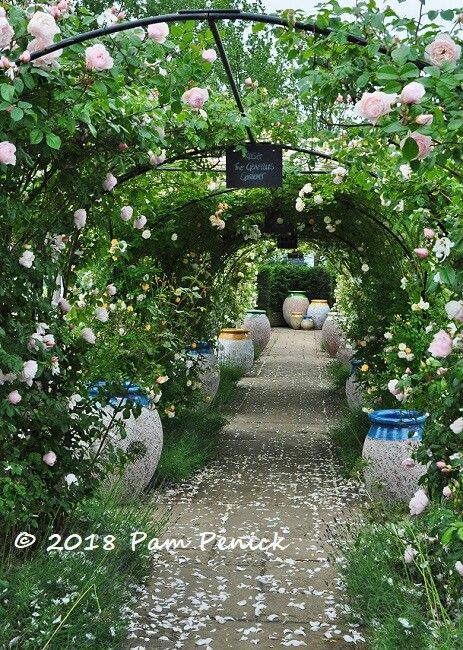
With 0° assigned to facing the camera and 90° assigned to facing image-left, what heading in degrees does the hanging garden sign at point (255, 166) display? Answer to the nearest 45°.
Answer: approximately 0°

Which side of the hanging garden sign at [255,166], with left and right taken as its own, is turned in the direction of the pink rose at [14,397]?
front

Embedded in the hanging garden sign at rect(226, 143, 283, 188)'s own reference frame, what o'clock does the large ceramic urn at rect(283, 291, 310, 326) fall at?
The large ceramic urn is roughly at 6 o'clock from the hanging garden sign.

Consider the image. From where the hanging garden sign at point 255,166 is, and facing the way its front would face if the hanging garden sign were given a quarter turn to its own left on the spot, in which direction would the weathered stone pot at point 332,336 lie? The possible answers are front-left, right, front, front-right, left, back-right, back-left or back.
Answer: left

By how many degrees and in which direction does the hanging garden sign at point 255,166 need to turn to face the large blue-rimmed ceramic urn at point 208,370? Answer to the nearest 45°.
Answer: approximately 180°

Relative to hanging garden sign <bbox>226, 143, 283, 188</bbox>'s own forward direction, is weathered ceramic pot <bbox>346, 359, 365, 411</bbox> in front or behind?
behind

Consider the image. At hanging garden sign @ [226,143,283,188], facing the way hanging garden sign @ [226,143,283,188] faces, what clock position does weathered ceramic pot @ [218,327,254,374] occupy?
The weathered ceramic pot is roughly at 6 o'clock from the hanging garden sign.

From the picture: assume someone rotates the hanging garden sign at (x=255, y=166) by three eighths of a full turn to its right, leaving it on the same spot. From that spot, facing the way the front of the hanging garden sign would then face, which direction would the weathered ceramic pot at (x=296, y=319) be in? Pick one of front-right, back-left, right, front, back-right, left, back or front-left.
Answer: front-right

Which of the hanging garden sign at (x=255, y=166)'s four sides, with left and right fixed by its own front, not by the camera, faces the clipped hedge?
back

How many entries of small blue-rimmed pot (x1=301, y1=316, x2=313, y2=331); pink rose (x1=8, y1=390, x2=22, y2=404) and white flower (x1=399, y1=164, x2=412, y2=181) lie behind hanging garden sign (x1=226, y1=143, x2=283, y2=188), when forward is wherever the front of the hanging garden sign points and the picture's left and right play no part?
1

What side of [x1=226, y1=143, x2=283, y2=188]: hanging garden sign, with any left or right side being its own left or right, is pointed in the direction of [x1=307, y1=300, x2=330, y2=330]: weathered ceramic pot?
back

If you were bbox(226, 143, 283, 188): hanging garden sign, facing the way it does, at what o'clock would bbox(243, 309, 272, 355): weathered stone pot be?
The weathered stone pot is roughly at 6 o'clock from the hanging garden sign.
